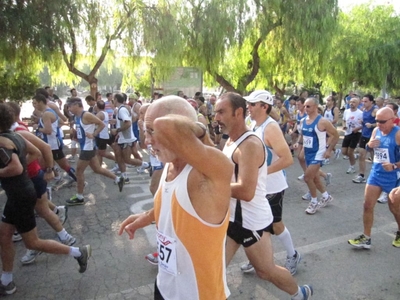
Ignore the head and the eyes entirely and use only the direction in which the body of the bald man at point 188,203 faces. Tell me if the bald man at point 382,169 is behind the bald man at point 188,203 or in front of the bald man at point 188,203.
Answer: behind

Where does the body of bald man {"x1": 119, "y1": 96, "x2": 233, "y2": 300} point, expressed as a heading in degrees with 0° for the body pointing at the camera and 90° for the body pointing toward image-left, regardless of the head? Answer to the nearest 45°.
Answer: approximately 45°

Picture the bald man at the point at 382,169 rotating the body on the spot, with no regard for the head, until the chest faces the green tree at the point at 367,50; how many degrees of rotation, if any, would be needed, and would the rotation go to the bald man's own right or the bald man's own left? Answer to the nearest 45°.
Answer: approximately 135° to the bald man's own right

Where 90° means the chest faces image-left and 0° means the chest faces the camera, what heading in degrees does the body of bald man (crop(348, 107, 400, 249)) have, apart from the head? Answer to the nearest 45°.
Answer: approximately 45°

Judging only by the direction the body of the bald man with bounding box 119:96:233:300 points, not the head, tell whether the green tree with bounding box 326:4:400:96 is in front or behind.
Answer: behind

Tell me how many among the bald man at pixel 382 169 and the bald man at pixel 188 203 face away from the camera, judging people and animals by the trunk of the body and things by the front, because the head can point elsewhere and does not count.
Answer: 0

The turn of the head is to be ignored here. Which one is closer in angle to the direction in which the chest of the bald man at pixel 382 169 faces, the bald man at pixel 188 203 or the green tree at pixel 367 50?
the bald man

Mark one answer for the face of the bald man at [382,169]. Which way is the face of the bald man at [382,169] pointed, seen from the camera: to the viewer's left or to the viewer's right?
to the viewer's left

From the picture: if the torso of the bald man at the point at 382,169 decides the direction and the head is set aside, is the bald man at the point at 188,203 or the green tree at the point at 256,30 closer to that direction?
the bald man

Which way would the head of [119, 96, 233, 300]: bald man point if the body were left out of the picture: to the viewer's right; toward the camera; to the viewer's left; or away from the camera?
to the viewer's left

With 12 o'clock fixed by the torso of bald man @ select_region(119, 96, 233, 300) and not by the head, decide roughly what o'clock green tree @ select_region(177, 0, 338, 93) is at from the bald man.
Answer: The green tree is roughly at 5 o'clock from the bald man.
